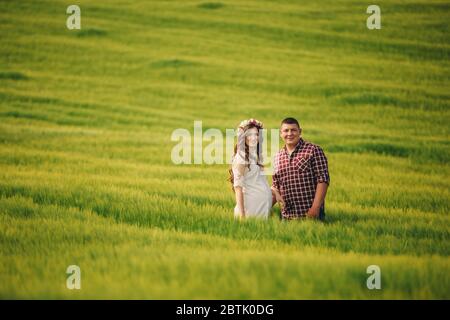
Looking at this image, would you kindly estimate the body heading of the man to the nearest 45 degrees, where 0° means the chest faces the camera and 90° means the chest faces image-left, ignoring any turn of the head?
approximately 45°

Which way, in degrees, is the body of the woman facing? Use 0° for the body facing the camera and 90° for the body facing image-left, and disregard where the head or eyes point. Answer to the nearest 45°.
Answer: approximately 315°
